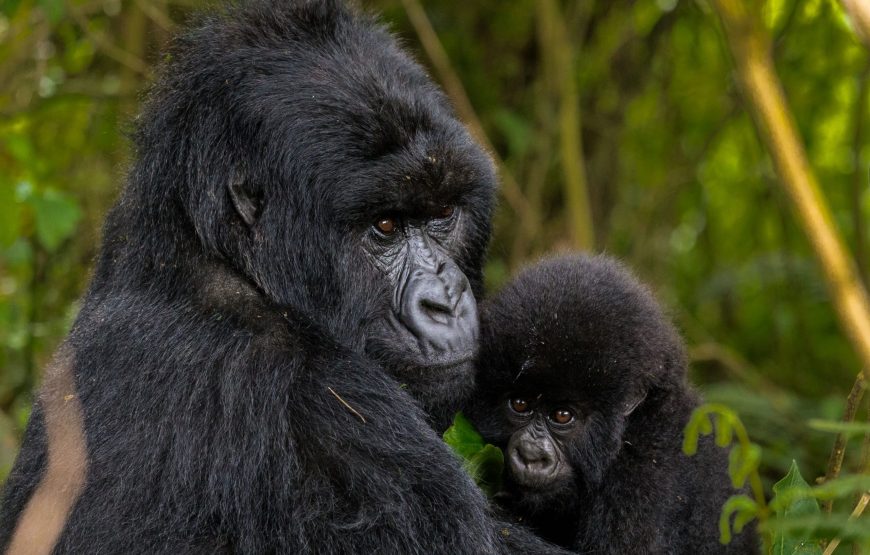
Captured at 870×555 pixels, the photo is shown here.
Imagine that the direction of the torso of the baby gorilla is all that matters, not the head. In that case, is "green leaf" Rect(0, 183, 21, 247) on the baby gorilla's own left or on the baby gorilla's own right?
on the baby gorilla's own right

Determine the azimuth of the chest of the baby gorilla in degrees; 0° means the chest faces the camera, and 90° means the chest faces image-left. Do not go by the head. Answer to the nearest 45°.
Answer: approximately 45°

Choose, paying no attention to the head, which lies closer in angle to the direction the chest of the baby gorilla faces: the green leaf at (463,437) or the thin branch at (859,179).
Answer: the green leaf

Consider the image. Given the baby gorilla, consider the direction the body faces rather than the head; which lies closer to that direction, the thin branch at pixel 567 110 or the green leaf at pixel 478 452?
the green leaf
